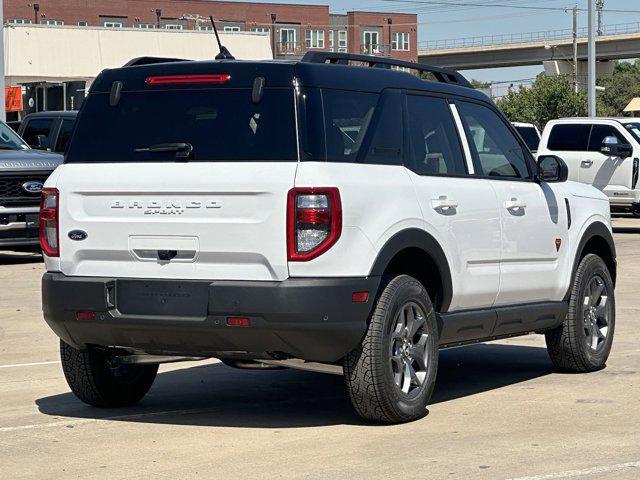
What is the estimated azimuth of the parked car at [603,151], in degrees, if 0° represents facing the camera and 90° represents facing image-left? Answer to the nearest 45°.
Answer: approximately 315°

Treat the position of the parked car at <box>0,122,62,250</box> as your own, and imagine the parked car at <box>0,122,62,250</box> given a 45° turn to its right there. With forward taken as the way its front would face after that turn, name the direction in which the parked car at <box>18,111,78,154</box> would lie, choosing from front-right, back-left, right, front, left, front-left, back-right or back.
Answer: back

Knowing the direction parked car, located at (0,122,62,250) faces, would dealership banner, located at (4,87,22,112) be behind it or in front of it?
behind

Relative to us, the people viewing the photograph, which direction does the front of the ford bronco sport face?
facing away from the viewer and to the right of the viewer

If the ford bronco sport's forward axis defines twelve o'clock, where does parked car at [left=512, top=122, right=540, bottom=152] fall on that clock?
The parked car is roughly at 11 o'clock from the ford bronco sport.

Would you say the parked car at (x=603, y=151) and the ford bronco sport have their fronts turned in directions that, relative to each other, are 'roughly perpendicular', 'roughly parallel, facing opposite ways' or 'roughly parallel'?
roughly perpendicular

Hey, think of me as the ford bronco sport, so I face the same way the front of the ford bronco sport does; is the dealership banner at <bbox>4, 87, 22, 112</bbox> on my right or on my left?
on my left

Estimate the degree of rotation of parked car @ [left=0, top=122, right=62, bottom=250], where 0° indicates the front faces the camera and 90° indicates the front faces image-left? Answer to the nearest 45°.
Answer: approximately 315°
